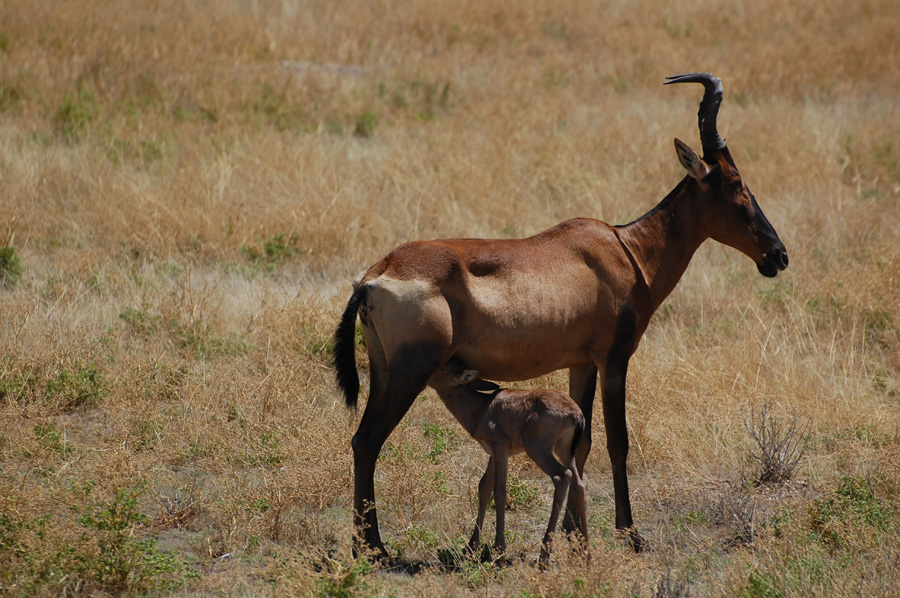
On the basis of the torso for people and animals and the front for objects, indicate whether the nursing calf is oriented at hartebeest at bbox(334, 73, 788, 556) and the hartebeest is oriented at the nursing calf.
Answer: no

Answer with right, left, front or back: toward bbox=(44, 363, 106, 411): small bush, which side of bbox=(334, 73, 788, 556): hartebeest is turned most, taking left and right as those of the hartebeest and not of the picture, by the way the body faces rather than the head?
left

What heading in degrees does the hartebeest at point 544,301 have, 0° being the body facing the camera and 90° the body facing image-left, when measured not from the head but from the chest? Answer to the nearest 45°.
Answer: approximately 270°

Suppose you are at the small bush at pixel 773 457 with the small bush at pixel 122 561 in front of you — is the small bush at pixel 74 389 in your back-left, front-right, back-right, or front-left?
front-right

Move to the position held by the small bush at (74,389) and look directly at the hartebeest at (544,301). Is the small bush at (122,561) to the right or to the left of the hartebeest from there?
right

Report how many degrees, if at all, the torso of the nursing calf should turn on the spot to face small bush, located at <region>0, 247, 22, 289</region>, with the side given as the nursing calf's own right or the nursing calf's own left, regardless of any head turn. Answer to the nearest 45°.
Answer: approximately 45° to the nursing calf's own right

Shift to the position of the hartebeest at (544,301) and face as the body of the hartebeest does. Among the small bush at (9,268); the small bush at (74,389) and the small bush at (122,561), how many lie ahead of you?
0

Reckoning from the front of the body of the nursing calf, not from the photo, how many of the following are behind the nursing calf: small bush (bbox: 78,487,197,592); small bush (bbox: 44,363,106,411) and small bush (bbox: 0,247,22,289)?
0

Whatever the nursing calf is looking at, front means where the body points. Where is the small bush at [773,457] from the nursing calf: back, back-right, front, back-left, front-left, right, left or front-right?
back-right

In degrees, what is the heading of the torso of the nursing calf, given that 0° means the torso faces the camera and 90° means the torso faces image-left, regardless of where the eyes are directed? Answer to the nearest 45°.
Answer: approximately 90°

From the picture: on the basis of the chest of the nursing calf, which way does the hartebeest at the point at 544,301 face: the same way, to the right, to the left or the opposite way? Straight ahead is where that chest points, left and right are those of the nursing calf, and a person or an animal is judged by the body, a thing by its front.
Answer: the opposite way

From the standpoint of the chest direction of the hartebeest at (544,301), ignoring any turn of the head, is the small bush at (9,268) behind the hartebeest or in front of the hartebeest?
behind

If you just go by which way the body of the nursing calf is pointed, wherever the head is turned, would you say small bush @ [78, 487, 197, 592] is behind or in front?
in front
